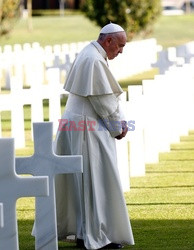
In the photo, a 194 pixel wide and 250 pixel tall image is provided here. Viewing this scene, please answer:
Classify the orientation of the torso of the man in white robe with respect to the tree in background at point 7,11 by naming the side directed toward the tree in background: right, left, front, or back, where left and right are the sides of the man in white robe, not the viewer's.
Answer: left

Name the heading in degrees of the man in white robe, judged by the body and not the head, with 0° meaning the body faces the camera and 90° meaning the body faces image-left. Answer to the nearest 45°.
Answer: approximately 270°

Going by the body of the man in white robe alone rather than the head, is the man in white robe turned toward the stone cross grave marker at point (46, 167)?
no

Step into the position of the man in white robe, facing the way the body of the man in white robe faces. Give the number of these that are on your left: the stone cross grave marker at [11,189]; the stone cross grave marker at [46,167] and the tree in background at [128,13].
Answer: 1

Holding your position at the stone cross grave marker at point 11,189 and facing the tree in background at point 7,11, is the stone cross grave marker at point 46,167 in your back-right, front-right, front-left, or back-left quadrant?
front-right
